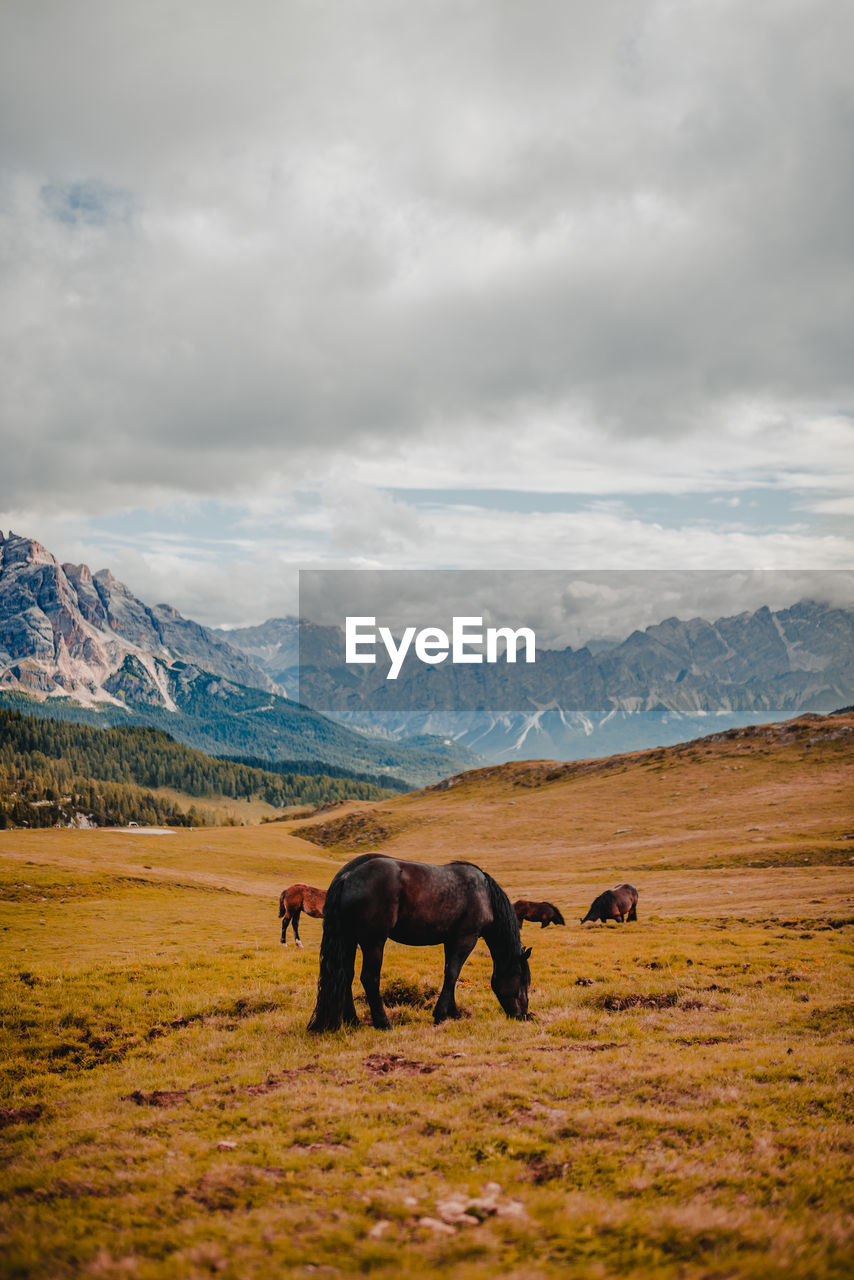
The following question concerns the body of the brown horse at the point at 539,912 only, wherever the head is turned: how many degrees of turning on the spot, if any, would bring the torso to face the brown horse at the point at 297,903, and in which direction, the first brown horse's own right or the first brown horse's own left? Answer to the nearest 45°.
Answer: approximately 135° to the first brown horse's own right

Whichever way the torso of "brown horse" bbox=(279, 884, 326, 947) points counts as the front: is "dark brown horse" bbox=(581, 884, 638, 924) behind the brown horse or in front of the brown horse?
in front

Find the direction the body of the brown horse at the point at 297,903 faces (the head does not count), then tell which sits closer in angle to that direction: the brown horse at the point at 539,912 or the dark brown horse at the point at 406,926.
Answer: the brown horse

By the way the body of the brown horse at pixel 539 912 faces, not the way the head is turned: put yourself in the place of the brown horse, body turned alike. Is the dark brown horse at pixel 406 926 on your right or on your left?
on your right

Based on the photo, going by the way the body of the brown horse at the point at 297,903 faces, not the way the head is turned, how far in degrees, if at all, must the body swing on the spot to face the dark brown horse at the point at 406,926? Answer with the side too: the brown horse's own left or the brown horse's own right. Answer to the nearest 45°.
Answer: approximately 90° to the brown horse's own right

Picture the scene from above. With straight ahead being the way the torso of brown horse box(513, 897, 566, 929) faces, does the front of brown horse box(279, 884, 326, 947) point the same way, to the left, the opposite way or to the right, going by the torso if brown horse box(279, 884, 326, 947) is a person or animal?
the same way

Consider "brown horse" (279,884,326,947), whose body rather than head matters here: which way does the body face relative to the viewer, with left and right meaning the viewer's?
facing to the right of the viewer

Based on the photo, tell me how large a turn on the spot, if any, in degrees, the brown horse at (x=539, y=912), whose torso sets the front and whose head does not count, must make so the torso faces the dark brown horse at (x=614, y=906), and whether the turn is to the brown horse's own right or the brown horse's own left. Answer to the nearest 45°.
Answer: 0° — it already faces it

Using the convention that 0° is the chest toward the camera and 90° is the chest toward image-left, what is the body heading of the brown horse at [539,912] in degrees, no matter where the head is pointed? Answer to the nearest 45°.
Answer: approximately 270°

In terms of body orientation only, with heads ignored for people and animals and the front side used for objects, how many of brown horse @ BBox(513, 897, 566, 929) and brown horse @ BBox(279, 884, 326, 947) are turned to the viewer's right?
2
